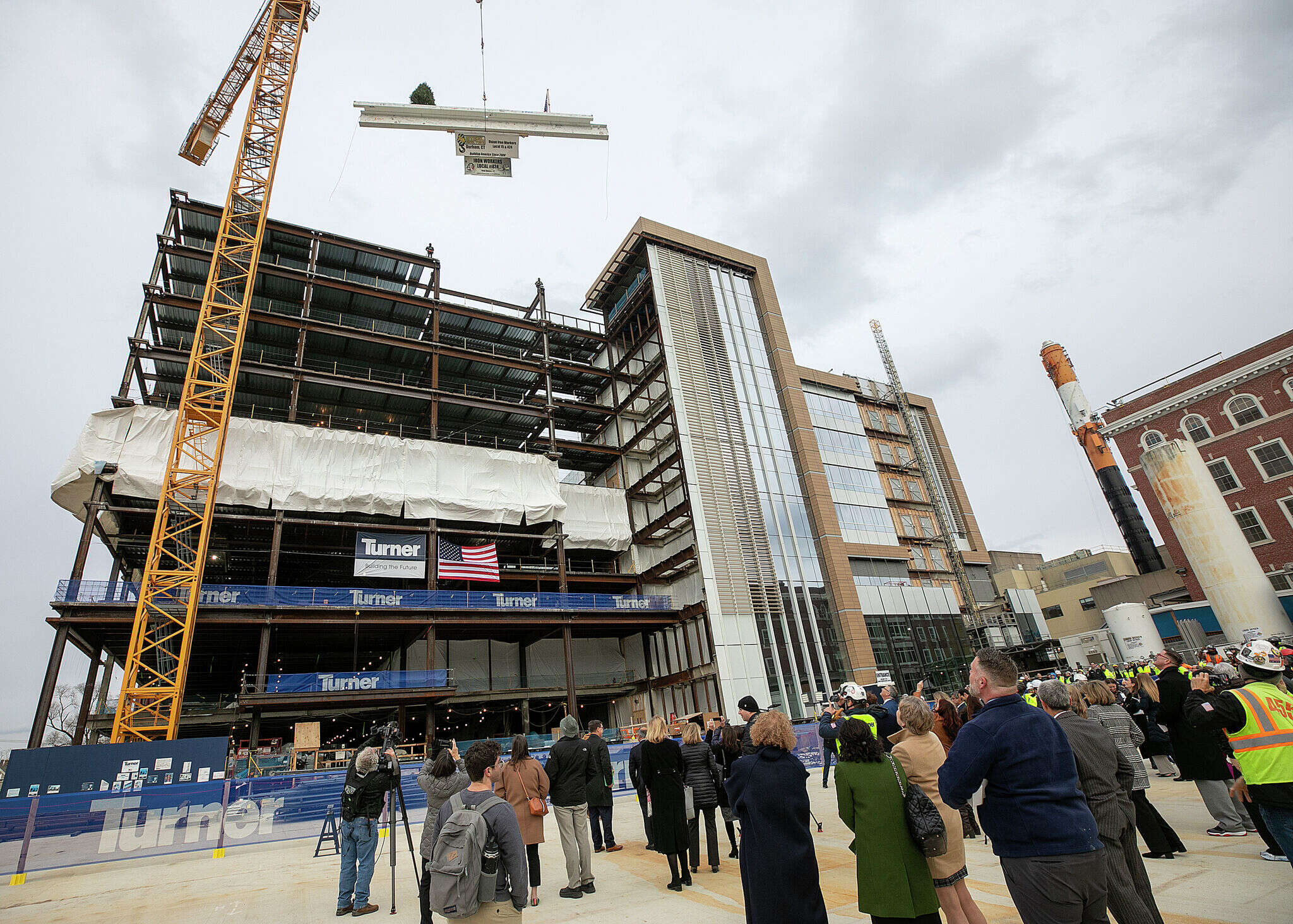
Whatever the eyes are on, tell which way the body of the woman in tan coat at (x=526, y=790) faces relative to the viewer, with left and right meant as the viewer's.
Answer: facing away from the viewer

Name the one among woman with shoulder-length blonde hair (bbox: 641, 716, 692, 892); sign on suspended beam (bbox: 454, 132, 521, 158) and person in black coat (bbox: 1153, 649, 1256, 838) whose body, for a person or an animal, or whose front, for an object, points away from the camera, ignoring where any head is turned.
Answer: the woman with shoulder-length blonde hair

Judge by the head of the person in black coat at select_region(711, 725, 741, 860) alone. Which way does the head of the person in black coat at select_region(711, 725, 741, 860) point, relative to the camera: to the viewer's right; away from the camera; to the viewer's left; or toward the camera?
away from the camera

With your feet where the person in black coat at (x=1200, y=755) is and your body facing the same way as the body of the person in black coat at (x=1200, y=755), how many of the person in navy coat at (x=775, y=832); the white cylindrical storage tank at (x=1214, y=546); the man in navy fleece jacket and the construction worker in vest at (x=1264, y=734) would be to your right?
1

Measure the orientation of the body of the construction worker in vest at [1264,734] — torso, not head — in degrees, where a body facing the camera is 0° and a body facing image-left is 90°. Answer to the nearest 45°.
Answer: approximately 135°

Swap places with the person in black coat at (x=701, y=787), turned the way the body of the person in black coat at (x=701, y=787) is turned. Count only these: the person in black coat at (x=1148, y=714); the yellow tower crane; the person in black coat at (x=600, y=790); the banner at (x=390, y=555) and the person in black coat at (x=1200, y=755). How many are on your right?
2

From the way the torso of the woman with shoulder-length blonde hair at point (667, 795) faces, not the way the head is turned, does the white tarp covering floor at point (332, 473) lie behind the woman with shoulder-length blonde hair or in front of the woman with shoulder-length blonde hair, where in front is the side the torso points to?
in front

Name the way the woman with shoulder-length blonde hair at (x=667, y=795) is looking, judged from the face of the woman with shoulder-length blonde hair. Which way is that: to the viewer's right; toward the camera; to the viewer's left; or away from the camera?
away from the camera

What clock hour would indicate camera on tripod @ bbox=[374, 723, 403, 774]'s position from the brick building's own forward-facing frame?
The camera on tripod is roughly at 11 o'clock from the brick building.

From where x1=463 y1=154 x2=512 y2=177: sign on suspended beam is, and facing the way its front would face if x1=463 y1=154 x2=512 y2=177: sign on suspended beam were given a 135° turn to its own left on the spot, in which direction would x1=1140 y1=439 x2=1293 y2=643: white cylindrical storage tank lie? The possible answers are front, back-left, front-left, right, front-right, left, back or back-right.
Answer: front-right

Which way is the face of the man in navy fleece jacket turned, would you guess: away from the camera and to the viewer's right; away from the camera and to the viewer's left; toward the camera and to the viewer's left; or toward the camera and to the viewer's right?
away from the camera and to the viewer's left

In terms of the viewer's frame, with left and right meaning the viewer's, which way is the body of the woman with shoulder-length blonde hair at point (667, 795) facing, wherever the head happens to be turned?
facing away from the viewer

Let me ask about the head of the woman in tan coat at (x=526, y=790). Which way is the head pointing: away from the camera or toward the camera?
away from the camera

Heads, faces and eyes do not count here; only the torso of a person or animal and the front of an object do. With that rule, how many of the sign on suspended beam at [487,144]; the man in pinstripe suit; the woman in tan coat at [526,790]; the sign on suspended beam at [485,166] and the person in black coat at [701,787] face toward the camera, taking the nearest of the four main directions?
2

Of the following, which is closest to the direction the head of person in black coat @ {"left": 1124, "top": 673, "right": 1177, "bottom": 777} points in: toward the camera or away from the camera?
away from the camera

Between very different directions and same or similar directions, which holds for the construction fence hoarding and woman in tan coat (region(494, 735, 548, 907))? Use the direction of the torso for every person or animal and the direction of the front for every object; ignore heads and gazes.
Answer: very different directions
